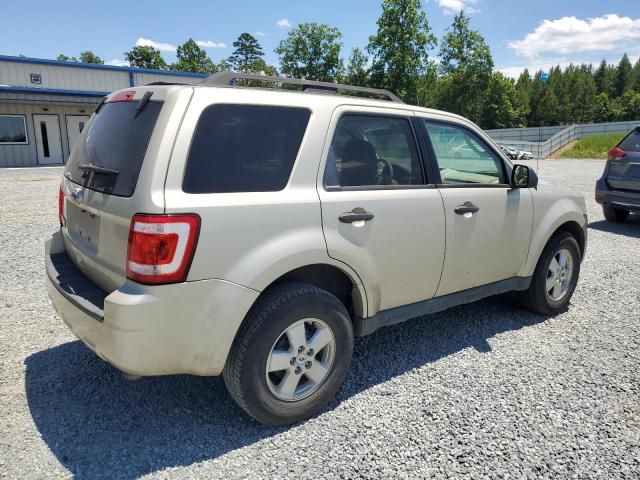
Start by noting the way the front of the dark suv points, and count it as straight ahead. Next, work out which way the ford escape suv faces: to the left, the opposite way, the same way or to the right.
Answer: the same way

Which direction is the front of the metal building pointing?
toward the camera

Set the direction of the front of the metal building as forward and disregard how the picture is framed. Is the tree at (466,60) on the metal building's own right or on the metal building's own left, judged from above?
on the metal building's own left

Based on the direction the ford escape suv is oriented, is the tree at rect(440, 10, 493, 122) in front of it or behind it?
in front

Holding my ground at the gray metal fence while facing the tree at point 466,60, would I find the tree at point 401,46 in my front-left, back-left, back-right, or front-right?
front-left

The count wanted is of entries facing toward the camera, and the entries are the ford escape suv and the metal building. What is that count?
1

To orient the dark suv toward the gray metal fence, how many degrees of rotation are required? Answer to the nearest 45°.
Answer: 0° — it already faces it

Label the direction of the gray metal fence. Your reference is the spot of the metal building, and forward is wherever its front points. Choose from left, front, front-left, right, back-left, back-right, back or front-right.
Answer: left

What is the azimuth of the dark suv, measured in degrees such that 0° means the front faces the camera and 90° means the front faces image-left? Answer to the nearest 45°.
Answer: approximately 180°

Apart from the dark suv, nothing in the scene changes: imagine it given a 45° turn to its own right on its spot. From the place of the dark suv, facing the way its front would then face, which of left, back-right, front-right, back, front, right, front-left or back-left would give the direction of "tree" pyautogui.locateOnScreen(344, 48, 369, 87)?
left

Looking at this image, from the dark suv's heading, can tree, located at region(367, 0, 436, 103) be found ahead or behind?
ahead

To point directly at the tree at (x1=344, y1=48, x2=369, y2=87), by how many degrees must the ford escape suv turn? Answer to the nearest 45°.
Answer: approximately 45° to its left

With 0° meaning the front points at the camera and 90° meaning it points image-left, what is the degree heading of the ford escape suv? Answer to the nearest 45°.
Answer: approximately 225°

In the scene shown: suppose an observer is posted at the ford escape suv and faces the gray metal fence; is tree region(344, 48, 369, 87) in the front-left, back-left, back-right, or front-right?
front-left

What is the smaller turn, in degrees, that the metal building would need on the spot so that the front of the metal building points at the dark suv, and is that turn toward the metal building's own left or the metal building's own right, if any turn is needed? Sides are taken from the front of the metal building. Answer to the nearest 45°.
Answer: approximately 45° to the metal building's own left
